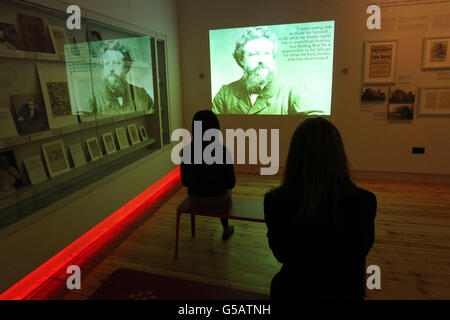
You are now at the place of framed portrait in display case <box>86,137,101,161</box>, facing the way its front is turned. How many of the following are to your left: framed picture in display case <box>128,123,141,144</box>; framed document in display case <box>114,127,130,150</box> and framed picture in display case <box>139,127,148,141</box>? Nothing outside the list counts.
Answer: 3

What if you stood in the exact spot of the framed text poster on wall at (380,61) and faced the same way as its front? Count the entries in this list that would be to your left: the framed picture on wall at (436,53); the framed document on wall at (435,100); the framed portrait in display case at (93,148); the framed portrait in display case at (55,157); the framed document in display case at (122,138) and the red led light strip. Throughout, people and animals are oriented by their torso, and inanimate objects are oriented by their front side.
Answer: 2

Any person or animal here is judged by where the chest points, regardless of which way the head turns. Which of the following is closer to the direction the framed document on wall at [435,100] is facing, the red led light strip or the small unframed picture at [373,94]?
the red led light strip

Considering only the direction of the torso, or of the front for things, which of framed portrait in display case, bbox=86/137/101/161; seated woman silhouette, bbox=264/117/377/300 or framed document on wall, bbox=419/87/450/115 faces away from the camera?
the seated woman silhouette

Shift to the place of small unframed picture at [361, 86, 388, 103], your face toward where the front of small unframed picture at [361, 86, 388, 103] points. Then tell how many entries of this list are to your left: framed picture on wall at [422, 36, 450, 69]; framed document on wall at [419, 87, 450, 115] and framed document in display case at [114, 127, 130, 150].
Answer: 2

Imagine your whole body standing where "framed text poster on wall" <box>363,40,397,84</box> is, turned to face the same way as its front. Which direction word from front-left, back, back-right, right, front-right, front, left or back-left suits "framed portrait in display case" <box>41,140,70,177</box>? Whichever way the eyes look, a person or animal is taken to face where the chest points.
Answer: front-right

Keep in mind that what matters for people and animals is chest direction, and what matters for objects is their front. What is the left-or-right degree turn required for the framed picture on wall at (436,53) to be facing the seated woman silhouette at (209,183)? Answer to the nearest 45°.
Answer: approximately 45° to its right

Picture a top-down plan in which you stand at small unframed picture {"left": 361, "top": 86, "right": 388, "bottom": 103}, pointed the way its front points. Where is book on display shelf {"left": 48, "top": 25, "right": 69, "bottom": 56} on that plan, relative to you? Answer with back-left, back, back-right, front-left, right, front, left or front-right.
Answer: front-right

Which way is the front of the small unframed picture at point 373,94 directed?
toward the camera

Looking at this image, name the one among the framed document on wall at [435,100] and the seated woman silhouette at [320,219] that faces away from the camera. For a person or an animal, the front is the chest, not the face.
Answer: the seated woman silhouette

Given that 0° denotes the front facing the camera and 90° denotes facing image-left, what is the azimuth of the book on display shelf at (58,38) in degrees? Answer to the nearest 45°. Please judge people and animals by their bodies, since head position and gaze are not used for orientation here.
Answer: approximately 315°

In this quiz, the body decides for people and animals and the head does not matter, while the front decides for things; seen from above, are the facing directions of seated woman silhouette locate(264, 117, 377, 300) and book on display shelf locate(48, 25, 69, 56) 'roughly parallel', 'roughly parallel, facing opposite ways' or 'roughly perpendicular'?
roughly perpendicular

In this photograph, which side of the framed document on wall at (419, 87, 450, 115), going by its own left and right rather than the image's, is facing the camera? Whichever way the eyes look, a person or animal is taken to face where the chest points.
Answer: front

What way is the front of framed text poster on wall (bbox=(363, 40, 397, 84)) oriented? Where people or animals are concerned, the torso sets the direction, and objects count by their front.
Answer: toward the camera

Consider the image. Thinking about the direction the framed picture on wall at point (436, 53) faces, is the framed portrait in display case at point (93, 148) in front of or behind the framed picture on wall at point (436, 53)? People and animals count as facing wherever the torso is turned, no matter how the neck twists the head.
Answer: in front

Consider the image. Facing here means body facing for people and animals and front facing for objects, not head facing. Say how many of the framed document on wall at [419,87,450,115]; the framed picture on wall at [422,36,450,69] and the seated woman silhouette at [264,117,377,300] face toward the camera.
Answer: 2
